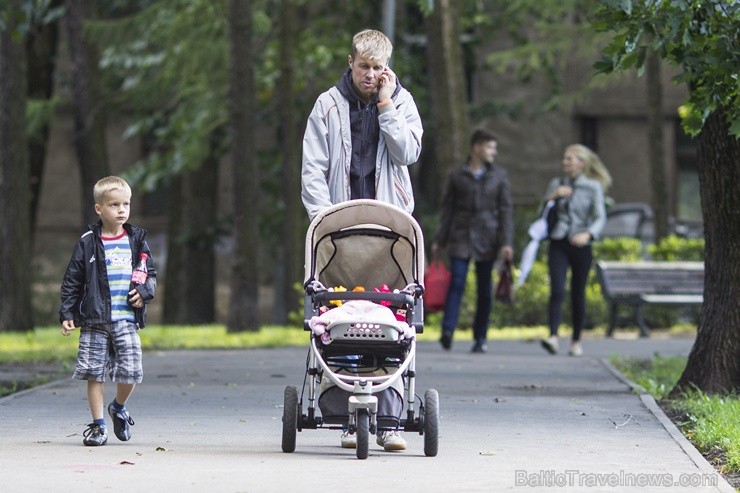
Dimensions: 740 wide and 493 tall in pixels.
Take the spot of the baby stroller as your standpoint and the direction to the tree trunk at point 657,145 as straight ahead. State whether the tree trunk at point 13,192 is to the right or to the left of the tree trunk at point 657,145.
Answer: left

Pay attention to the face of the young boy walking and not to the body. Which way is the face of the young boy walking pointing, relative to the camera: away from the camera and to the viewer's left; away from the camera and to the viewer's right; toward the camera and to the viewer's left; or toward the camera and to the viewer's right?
toward the camera and to the viewer's right

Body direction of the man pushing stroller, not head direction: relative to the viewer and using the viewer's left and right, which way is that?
facing the viewer

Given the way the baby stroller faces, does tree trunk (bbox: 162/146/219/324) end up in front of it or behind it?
behind

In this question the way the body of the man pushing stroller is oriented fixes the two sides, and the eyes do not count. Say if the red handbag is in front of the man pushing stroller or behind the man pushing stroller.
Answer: behind

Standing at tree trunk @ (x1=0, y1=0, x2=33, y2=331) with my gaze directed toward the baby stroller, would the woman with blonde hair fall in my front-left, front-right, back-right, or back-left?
front-left

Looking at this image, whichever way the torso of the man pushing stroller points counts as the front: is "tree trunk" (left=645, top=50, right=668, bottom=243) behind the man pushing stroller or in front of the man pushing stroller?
behind

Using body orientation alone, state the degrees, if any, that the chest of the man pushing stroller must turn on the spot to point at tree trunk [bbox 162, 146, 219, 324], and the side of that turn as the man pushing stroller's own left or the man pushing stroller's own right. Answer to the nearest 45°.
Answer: approximately 180°

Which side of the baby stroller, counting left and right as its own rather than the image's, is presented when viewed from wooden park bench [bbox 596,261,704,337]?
back

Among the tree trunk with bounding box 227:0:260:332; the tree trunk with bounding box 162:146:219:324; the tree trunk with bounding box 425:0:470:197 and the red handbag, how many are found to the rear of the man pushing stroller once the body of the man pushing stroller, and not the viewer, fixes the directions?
4

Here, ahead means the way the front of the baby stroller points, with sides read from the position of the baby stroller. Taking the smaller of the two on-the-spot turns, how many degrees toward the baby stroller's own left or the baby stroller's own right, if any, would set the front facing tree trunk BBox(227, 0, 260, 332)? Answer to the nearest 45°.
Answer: approximately 180°
